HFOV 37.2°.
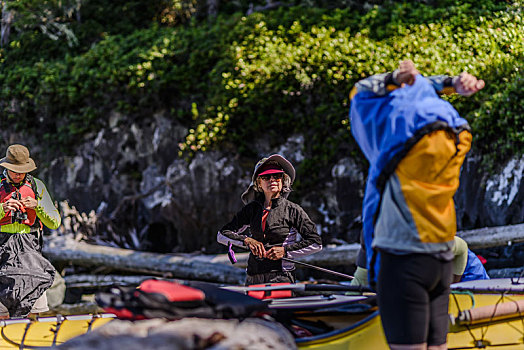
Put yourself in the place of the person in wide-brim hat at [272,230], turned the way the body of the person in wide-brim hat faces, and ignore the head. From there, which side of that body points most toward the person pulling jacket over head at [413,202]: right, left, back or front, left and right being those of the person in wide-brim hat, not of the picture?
front

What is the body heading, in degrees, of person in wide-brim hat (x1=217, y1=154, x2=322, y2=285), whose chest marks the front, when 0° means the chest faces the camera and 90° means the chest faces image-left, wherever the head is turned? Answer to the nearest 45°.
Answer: approximately 0°

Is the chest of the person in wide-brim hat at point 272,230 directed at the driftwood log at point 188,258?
no

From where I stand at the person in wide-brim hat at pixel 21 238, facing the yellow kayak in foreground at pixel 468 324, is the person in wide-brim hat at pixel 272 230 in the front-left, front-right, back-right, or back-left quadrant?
front-left

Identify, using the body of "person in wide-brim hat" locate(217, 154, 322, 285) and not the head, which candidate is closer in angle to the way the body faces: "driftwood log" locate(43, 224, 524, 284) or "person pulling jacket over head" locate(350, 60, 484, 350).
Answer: the person pulling jacket over head

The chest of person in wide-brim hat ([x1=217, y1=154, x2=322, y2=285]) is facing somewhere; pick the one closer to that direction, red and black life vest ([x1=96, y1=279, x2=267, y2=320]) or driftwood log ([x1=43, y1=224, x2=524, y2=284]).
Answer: the red and black life vest

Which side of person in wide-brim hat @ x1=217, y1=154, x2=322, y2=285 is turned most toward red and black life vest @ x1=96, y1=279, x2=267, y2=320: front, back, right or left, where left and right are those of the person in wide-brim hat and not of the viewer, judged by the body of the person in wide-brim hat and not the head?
front

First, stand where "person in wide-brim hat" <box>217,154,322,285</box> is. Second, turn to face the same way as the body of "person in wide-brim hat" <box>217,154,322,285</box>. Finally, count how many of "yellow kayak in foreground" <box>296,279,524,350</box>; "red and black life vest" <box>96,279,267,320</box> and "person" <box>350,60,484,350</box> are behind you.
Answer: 0

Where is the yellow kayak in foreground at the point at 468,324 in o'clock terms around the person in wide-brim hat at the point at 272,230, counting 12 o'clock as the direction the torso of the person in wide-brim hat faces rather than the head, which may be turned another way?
The yellow kayak in foreground is roughly at 11 o'clock from the person in wide-brim hat.

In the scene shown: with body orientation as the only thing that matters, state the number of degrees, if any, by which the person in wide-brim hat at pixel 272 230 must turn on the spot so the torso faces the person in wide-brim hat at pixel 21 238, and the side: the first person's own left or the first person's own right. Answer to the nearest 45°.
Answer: approximately 90° to the first person's own right

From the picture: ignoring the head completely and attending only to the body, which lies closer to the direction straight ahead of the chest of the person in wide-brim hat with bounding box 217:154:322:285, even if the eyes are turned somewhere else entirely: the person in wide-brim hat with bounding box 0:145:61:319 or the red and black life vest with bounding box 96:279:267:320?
the red and black life vest
